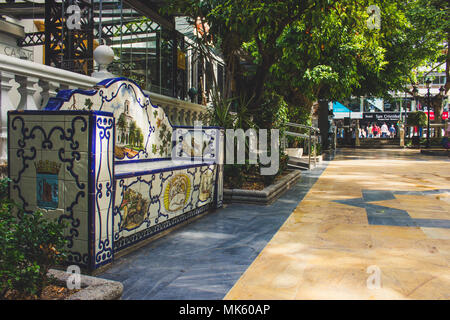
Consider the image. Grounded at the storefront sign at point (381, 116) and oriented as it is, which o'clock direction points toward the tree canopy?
The tree canopy is roughly at 12 o'clock from the storefront sign.

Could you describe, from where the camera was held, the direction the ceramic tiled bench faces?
facing the viewer and to the right of the viewer

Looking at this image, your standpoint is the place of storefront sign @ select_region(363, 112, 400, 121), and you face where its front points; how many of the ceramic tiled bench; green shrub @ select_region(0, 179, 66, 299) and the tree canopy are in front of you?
3

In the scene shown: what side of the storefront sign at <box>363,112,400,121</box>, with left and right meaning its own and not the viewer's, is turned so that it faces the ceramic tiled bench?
front

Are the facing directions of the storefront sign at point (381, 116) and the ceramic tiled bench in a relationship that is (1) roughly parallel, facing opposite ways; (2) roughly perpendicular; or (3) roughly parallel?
roughly perpendicular

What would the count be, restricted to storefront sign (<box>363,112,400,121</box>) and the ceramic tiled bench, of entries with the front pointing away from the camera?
0

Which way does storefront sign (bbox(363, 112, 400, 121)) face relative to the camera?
toward the camera

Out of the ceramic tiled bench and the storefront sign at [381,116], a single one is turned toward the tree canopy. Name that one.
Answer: the storefront sign

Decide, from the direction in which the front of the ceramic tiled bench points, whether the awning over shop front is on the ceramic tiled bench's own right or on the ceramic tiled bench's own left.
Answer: on the ceramic tiled bench's own left

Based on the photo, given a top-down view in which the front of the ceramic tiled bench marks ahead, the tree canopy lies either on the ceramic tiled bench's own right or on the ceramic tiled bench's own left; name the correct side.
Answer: on the ceramic tiled bench's own left

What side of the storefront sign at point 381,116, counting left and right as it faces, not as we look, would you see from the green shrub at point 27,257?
front
